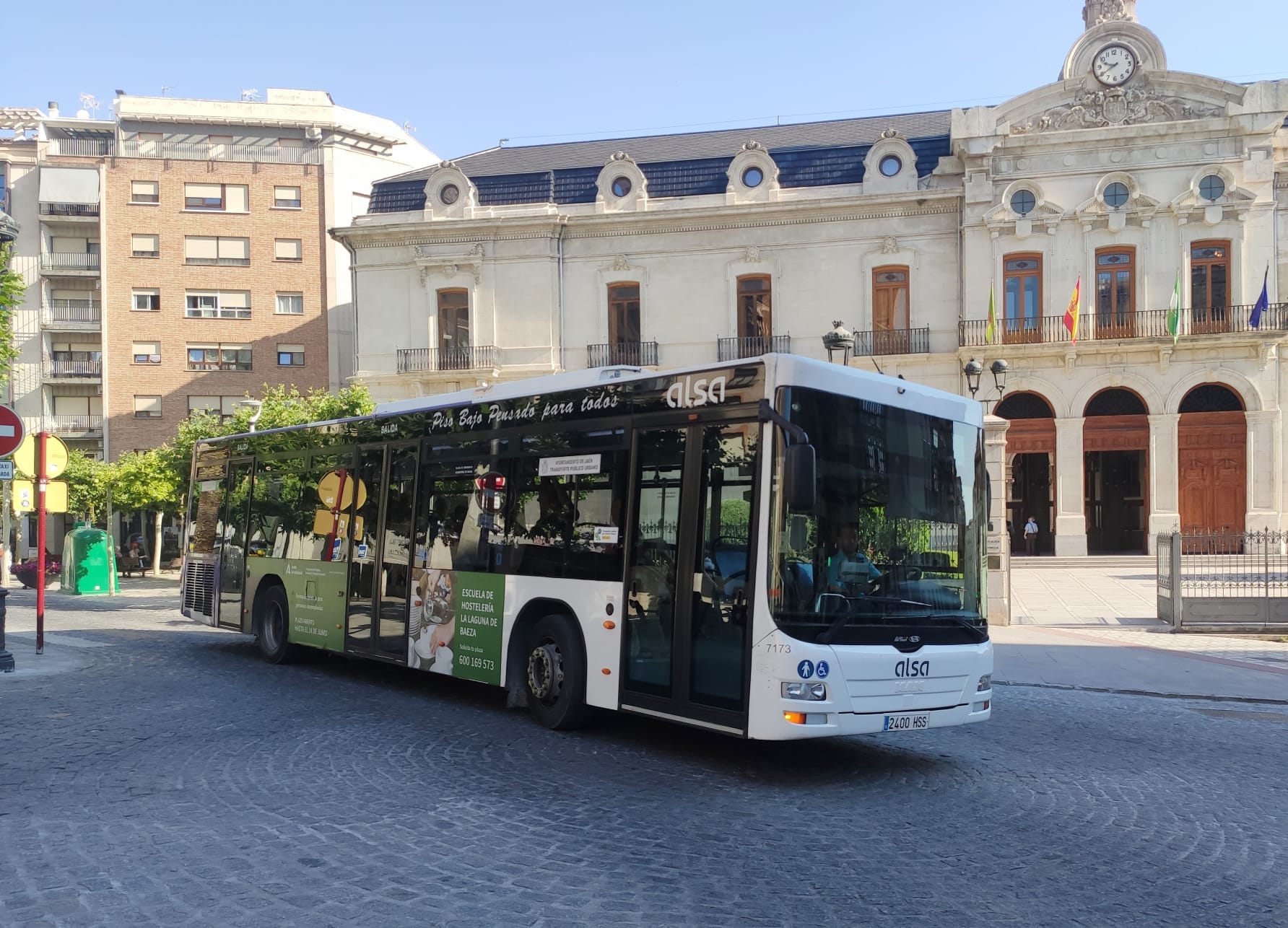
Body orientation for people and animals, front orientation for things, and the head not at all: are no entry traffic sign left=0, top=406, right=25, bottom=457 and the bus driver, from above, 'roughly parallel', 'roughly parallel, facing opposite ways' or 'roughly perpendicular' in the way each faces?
roughly parallel

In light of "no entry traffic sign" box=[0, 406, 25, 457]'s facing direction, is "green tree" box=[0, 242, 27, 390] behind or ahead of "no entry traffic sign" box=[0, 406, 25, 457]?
behind

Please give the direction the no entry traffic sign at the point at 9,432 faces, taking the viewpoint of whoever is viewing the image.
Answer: facing the viewer

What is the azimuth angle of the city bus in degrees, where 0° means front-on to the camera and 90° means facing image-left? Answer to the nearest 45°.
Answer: approximately 315°

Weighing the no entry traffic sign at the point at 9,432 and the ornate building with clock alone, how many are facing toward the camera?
2

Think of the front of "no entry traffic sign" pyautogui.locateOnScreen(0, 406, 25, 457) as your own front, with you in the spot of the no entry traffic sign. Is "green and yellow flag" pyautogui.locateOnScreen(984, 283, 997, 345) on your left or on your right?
on your left

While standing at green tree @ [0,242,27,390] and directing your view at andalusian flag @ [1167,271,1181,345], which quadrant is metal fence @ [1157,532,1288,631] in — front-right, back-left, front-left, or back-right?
front-right

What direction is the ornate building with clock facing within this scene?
toward the camera

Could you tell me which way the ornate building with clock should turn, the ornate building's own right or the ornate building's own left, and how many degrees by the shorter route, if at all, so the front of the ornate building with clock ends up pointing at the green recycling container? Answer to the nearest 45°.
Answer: approximately 45° to the ornate building's own right

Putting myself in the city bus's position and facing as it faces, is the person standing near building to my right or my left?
on my left

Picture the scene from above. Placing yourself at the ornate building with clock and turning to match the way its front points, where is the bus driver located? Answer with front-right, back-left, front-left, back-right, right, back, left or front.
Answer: front

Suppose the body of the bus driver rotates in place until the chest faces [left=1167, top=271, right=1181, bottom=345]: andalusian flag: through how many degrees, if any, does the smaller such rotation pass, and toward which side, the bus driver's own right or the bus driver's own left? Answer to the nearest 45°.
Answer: approximately 135° to the bus driver's own left

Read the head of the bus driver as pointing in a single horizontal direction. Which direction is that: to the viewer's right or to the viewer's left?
to the viewer's right
